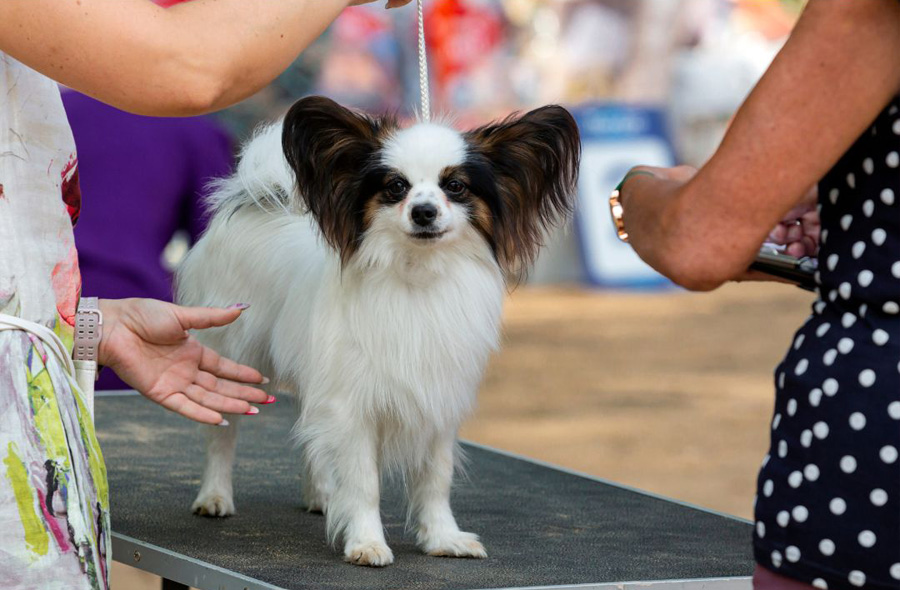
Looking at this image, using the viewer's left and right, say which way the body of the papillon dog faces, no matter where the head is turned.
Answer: facing the viewer and to the right of the viewer
